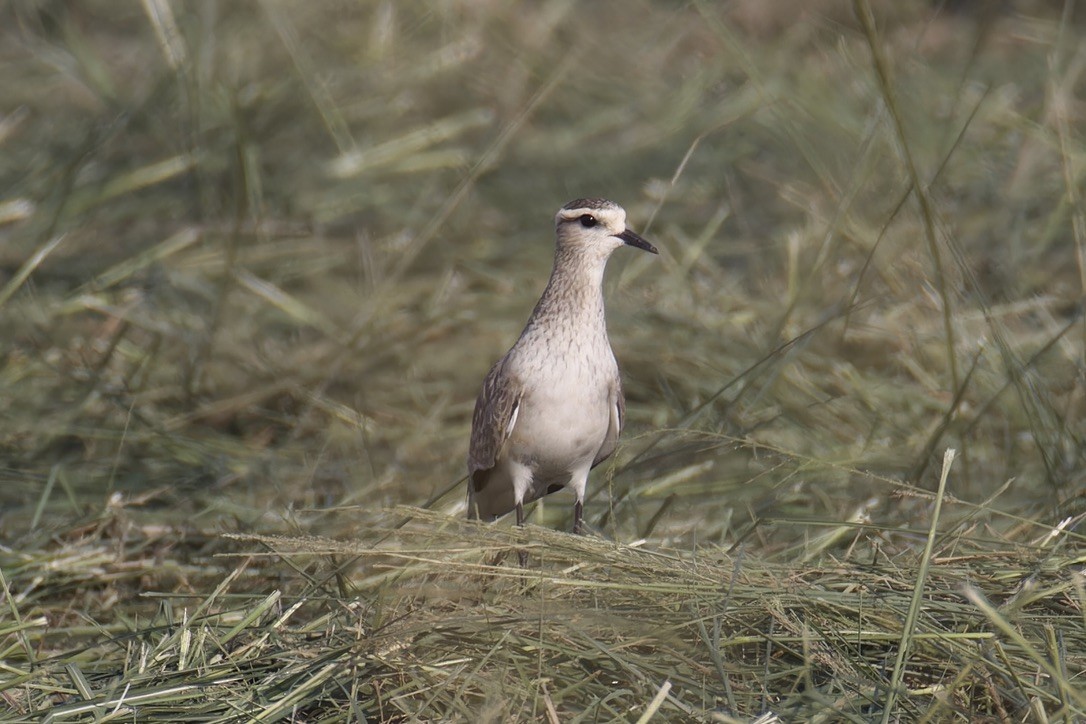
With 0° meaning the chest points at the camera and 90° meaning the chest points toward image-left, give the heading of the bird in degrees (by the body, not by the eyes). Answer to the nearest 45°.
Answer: approximately 315°
